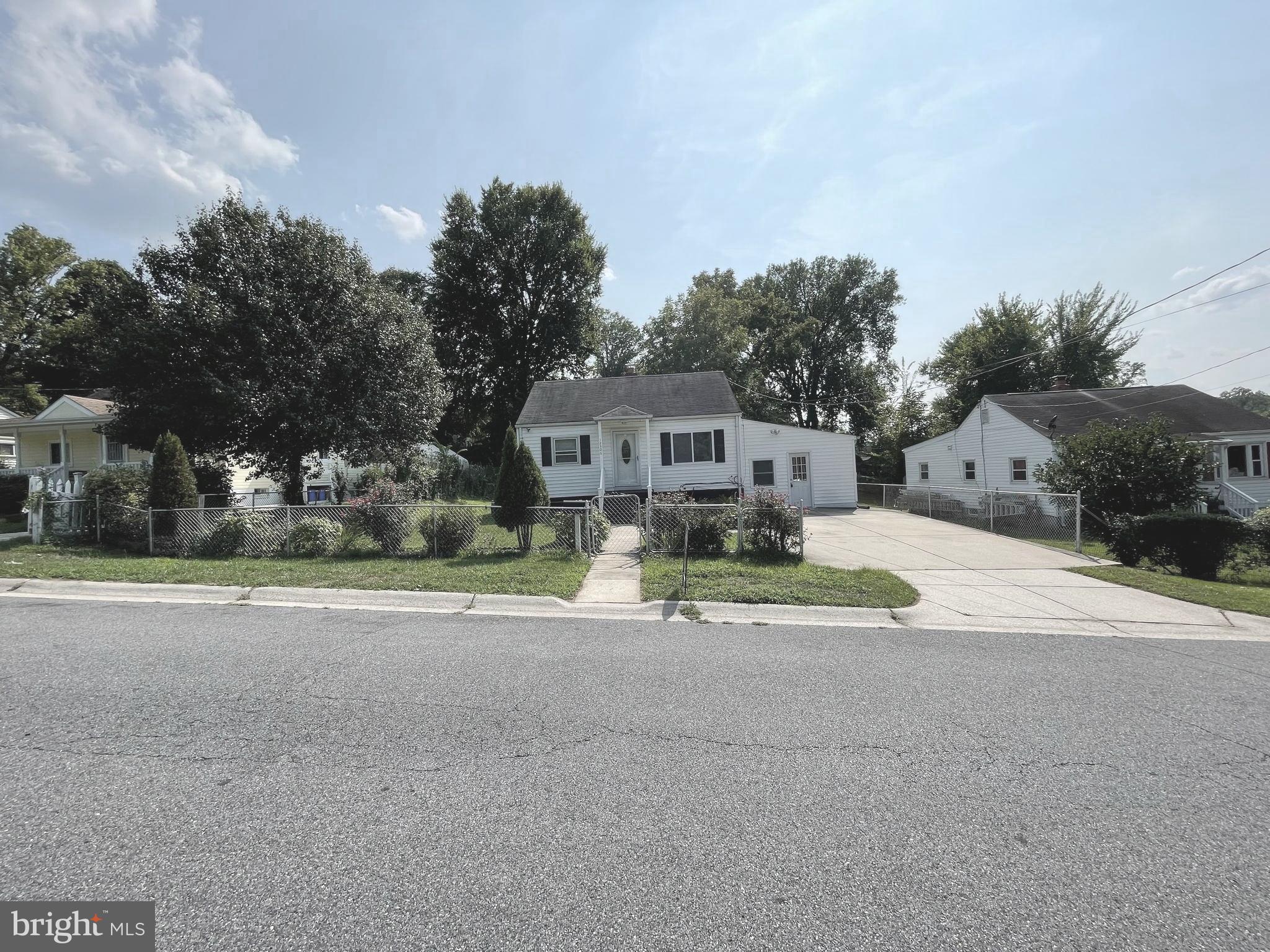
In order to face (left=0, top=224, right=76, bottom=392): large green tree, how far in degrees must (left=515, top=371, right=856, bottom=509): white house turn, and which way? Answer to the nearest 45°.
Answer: approximately 90° to its right

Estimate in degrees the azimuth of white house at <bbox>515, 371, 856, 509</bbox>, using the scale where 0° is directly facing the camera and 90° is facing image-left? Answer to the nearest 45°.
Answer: approximately 0°

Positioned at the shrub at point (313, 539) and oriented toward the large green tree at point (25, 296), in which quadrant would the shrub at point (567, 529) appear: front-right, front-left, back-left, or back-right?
back-right

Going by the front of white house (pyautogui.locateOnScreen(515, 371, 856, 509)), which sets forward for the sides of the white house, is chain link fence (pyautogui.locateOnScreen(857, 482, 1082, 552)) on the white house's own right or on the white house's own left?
on the white house's own left

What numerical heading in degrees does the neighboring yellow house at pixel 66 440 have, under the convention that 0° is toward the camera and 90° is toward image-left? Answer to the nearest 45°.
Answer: approximately 45°

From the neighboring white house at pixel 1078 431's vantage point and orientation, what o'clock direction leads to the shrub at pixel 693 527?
The shrub is roughly at 2 o'clock from the neighboring white house.

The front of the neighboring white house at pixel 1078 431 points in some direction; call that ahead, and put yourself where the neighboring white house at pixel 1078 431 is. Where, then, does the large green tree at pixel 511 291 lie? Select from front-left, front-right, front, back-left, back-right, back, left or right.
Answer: back-right

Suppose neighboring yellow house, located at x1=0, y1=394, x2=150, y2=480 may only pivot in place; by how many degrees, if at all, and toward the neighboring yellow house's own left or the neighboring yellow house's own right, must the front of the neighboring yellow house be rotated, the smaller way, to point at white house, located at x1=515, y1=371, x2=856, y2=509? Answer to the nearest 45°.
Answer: approximately 90° to the neighboring yellow house's own left

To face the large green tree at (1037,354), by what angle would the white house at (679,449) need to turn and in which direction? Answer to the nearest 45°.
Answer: approximately 135° to its left

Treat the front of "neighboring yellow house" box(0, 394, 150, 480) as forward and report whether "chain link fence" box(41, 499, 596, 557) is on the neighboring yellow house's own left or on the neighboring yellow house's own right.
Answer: on the neighboring yellow house's own left
